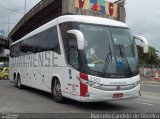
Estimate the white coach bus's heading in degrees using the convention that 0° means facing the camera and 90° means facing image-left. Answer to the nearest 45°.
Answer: approximately 315°
